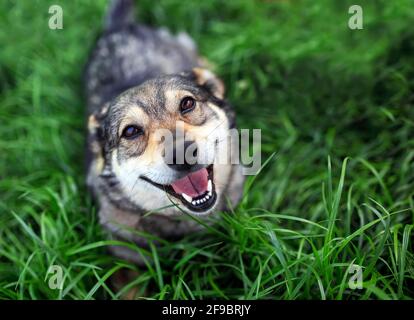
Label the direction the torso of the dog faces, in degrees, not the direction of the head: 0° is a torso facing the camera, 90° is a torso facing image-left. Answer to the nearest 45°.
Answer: approximately 0°
